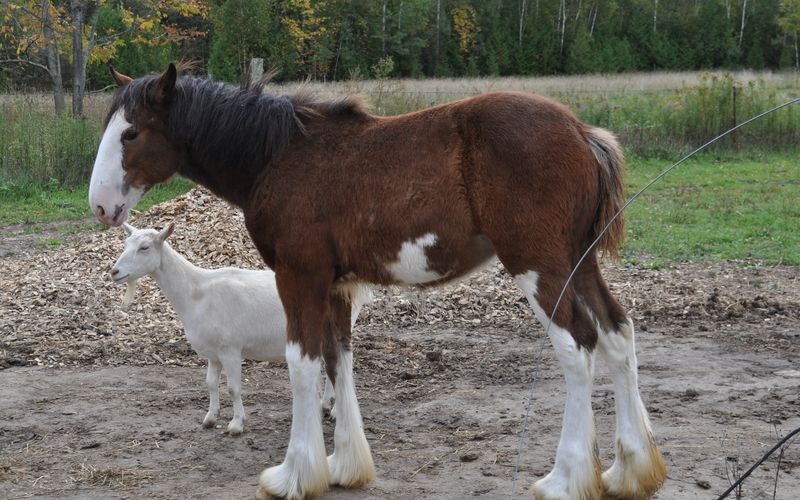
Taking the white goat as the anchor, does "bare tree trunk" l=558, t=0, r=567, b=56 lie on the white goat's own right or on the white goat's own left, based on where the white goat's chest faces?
on the white goat's own right

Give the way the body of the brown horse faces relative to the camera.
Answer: to the viewer's left

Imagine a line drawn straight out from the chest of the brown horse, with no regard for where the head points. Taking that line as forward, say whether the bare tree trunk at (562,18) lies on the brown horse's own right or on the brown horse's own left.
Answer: on the brown horse's own right

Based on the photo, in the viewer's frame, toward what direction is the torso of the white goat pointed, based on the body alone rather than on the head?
to the viewer's left

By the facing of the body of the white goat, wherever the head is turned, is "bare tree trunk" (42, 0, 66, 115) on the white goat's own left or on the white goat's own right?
on the white goat's own right

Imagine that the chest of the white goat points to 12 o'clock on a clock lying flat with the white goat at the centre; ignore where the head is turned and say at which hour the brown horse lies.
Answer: The brown horse is roughly at 8 o'clock from the white goat.

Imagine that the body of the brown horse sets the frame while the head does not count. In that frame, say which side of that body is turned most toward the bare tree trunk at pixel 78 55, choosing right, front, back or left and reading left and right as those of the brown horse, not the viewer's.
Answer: right

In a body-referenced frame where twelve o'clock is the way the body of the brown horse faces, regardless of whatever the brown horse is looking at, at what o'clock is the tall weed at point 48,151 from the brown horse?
The tall weed is roughly at 2 o'clock from the brown horse.

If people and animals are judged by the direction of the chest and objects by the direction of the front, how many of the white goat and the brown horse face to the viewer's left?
2
